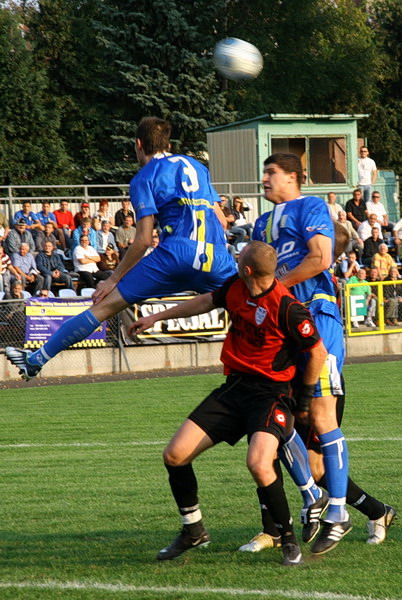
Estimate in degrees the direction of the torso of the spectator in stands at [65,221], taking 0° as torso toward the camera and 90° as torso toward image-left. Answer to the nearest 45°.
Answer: approximately 0°

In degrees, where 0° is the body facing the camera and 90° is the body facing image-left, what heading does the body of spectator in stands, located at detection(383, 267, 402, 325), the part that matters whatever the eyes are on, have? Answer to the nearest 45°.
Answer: approximately 0°

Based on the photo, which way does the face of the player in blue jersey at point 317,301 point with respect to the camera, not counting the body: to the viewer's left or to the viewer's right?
to the viewer's left

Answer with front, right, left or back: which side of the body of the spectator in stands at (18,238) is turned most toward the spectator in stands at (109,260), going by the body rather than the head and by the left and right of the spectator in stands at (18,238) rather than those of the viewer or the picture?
left

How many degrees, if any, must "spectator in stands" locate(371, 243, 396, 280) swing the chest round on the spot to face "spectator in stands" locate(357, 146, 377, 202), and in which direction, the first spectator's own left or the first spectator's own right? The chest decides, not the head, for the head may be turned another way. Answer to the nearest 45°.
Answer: approximately 180°

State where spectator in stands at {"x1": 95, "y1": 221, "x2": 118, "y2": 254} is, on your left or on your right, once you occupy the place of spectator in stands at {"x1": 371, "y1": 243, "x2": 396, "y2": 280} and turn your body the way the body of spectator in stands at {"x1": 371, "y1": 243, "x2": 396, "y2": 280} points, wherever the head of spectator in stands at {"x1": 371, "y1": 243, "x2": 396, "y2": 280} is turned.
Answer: on your right

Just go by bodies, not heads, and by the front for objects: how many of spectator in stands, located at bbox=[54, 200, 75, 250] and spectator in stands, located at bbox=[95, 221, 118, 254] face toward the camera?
2

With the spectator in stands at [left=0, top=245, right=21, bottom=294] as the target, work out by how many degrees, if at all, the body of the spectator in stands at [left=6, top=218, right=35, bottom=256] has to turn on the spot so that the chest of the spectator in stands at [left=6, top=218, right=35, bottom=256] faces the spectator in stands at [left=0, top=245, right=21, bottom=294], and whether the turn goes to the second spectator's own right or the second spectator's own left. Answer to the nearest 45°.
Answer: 0° — they already face them

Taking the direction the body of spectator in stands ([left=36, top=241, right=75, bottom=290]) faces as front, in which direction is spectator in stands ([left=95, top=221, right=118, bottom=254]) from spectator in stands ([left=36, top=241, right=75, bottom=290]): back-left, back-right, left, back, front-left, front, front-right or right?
back-left

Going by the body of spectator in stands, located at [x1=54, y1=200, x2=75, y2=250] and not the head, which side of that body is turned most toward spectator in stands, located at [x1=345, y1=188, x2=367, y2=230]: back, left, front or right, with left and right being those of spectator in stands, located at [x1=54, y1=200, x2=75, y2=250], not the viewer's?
left

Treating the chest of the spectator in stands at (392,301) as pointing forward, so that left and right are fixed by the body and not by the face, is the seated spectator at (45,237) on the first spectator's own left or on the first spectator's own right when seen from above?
on the first spectator's own right
